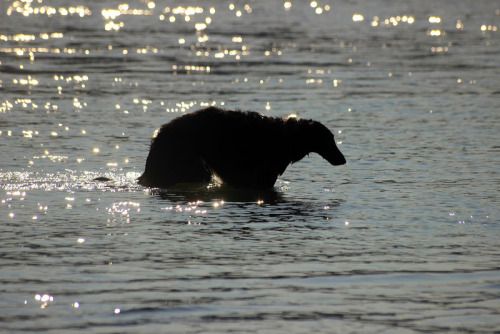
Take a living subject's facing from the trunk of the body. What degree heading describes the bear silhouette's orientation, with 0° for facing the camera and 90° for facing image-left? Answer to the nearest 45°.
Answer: approximately 270°
